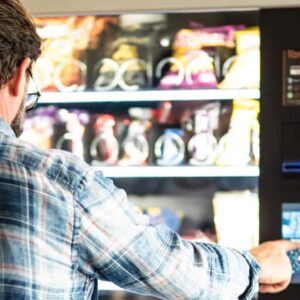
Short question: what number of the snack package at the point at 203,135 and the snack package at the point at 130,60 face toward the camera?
2

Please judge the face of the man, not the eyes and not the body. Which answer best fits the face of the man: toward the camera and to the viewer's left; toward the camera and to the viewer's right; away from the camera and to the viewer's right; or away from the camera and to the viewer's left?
away from the camera and to the viewer's right

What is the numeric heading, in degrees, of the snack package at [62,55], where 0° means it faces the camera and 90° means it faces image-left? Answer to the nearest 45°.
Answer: approximately 0°

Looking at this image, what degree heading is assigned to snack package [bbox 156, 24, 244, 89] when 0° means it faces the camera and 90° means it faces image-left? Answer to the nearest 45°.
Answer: approximately 0°
